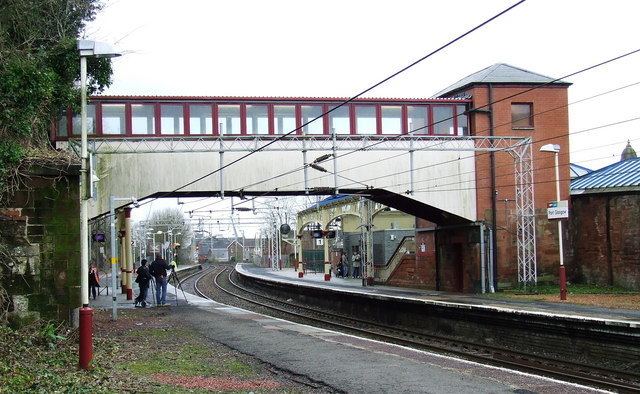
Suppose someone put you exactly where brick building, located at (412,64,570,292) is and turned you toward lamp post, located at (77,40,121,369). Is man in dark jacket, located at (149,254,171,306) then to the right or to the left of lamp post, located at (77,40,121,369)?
right

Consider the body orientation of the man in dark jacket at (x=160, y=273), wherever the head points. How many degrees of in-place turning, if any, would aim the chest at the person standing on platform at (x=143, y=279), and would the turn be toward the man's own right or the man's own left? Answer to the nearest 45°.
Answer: approximately 45° to the man's own left

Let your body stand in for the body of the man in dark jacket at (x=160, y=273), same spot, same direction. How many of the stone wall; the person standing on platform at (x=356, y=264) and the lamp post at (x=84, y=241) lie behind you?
2

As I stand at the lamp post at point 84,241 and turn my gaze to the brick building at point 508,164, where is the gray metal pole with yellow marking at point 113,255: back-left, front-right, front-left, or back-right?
front-left

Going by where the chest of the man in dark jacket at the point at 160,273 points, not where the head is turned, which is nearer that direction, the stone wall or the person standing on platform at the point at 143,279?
the person standing on platform

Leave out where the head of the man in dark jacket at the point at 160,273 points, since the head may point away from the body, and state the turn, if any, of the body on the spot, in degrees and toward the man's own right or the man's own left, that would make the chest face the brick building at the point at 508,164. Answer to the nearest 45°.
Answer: approximately 90° to the man's own right

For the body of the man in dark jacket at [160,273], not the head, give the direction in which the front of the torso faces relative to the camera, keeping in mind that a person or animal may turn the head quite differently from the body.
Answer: away from the camera

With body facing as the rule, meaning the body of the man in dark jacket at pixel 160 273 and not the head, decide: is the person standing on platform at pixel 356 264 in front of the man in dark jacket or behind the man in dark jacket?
in front

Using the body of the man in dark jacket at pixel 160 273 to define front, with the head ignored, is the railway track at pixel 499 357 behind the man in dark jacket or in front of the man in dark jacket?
behind
